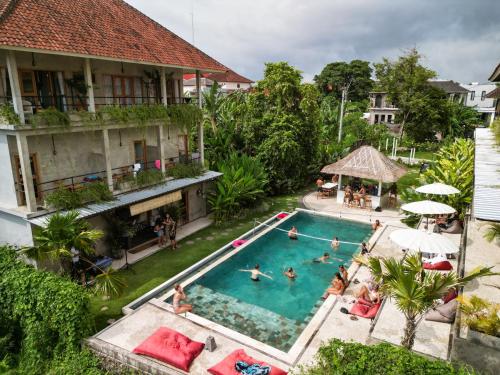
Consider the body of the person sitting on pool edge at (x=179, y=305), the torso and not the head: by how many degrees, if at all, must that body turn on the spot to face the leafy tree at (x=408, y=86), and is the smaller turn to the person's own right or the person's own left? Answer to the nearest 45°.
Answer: approximately 45° to the person's own left

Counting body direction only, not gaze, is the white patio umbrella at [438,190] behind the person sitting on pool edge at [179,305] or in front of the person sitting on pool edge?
in front

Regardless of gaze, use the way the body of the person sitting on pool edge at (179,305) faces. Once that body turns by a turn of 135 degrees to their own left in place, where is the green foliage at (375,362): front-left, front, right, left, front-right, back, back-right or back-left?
back

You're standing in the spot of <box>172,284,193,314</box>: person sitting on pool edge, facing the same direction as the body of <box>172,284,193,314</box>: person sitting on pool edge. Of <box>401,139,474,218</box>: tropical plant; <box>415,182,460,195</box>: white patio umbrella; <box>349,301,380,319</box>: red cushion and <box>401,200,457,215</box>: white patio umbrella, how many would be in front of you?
4

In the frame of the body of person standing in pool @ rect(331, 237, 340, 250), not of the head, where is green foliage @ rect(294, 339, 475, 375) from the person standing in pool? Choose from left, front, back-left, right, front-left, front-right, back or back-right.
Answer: front

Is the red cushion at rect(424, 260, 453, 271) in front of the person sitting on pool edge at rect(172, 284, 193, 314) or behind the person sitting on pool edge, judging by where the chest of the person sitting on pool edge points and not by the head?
in front

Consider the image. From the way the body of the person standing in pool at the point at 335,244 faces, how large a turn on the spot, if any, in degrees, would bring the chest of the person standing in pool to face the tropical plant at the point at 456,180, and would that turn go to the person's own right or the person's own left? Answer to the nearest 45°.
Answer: approximately 90° to the person's own left

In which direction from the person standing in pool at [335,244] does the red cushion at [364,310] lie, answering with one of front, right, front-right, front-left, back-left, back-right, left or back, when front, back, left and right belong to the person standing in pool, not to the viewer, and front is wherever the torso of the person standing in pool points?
front

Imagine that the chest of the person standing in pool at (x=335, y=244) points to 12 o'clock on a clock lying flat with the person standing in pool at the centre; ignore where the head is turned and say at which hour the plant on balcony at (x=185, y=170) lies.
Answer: The plant on balcony is roughly at 3 o'clock from the person standing in pool.

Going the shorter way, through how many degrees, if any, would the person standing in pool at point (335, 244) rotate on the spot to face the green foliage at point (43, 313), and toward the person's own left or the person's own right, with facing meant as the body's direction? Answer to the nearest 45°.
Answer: approximately 45° to the person's own right

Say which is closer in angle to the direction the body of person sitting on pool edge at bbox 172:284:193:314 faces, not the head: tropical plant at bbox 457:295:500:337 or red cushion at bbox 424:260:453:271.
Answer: the red cushion

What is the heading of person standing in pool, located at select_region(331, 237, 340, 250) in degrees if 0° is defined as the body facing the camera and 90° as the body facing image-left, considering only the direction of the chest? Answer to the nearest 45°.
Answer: approximately 0°

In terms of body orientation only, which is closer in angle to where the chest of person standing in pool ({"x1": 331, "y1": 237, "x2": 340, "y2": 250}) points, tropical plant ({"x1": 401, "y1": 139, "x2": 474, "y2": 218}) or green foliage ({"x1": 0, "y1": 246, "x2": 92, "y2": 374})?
the green foliage

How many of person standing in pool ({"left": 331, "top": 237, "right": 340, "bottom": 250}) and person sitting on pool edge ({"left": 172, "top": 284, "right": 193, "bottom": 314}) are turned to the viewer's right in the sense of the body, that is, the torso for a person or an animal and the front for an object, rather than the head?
1
